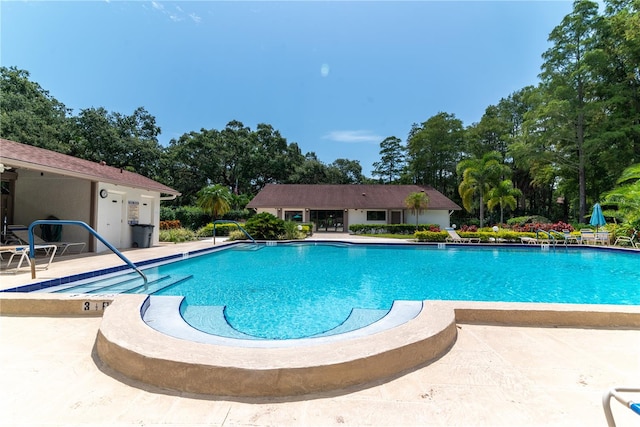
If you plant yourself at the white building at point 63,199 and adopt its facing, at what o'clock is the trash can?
The trash can is roughly at 10 o'clock from the white building.

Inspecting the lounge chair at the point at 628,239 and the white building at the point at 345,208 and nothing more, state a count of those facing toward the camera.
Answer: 1

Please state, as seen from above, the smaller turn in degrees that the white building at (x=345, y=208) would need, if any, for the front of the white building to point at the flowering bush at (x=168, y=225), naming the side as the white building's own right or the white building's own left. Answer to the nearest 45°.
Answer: approximately 45° to the white building's own right

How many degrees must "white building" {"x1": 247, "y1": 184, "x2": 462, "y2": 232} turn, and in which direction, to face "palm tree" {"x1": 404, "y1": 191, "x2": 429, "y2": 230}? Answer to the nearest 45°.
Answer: approximately 90° to its left

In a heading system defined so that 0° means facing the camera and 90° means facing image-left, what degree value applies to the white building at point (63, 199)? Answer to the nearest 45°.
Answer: approximately 315°

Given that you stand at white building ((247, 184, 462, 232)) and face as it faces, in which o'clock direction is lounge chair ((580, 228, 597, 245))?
The lounge chair is roughly at 10 o'clock from the white building.

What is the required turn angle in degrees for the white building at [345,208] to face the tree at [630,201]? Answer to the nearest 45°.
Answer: approximately 45° to its left

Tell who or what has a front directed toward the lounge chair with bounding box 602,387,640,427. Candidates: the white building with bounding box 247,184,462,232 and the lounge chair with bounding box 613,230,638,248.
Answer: the white building

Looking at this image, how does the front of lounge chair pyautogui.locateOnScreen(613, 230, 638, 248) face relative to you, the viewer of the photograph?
facing to the left of the viewer

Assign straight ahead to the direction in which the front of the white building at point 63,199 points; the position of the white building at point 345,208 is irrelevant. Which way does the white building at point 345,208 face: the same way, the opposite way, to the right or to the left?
to the right
